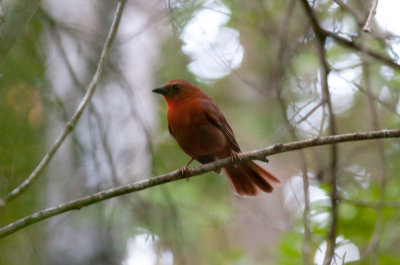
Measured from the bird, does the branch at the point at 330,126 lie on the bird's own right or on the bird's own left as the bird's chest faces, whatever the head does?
on the bird's own left

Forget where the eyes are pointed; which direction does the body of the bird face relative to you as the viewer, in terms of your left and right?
facing the viewer and to the left of the viewer
